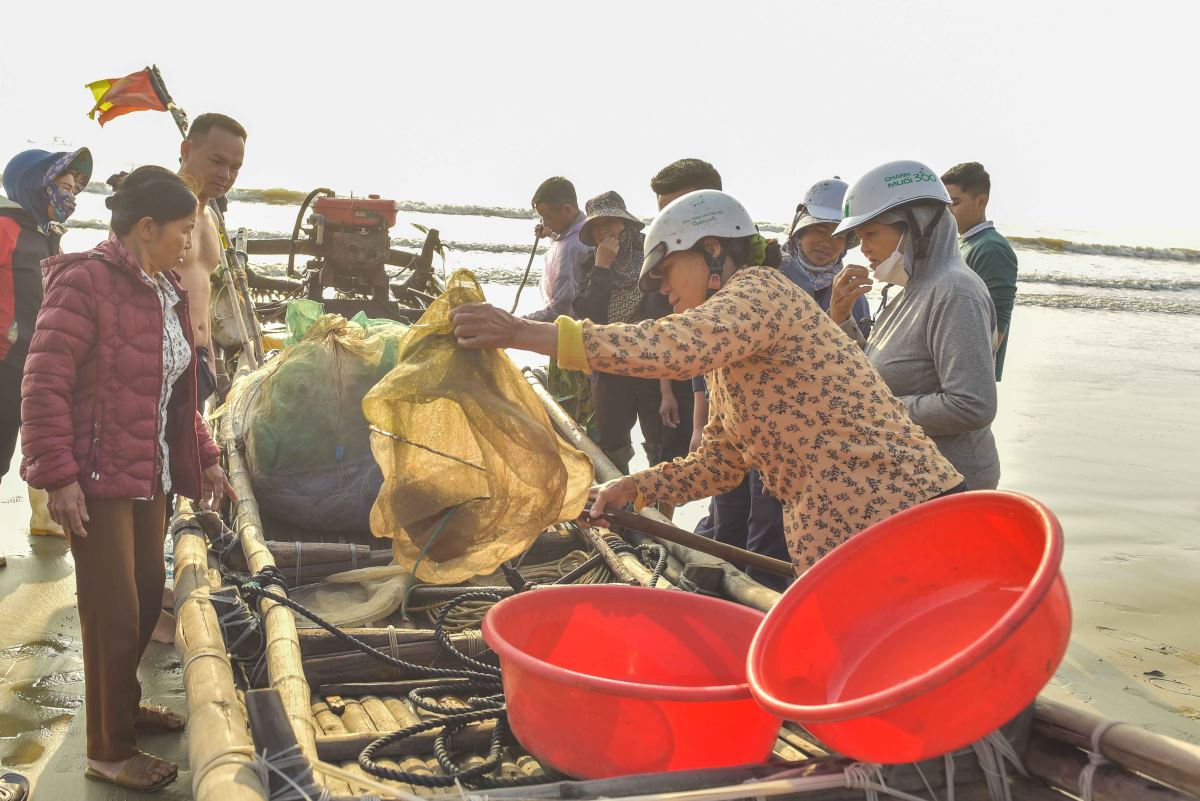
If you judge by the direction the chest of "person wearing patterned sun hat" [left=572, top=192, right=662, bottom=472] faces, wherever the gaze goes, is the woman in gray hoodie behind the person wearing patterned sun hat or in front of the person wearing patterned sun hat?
in front

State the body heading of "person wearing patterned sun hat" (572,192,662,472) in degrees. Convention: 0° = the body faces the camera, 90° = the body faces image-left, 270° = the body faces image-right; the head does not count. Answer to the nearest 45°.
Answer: approximately 0°

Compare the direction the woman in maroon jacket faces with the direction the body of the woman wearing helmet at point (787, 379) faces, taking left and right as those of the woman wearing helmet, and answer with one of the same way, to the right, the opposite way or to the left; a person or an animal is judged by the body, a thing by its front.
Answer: the opposite way

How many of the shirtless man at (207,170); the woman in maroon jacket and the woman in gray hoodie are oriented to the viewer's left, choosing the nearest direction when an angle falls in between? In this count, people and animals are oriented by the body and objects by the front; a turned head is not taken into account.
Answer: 1

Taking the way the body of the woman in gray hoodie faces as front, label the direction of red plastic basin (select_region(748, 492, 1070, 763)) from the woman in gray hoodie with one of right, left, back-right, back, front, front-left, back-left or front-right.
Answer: left

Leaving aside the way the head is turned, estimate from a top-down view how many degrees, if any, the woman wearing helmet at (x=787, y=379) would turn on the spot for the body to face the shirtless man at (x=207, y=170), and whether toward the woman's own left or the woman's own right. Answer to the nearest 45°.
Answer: approximately 45° to the woman's own right

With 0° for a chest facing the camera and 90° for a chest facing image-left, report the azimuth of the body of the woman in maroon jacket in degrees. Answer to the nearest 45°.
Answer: approximately 315°

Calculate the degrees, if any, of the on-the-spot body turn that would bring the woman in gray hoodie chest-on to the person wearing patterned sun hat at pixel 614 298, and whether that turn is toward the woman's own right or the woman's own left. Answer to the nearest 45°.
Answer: approximately 45° to the woman's own right

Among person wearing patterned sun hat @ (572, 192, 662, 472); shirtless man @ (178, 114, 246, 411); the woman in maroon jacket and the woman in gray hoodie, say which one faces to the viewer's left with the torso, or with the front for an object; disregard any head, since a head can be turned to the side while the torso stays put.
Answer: the woman in gray hoodie

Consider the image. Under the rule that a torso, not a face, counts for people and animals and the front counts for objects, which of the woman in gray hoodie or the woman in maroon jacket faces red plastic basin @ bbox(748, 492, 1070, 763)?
the woman in maroon jacket

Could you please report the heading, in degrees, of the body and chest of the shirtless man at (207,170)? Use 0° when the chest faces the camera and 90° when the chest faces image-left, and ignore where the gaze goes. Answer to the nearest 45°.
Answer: approximately 315°

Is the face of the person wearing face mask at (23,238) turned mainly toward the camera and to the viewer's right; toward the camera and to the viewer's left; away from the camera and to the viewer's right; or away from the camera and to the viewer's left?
toward the camera and to the viewer's right

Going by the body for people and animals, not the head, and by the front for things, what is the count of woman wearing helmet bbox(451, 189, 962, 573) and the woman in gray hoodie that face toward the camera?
0

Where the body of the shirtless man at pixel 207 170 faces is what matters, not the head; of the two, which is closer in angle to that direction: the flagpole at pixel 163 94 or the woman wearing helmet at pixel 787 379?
the woman wearing helmet

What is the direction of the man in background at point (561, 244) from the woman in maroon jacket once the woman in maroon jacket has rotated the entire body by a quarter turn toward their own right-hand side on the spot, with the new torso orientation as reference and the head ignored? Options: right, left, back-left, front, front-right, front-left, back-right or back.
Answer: back

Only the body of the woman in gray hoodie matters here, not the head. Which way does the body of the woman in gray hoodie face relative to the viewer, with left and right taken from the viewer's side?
facing to the left of the viewer
